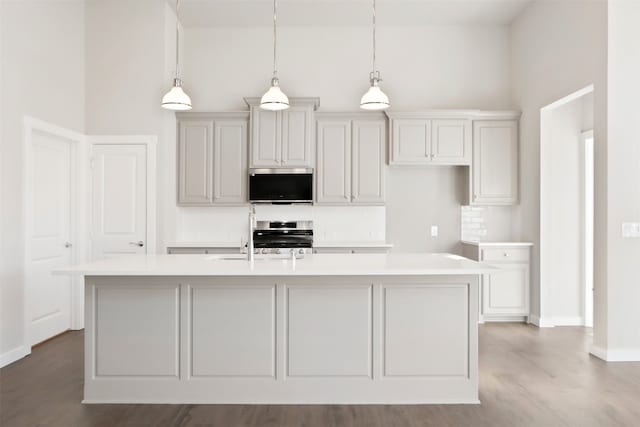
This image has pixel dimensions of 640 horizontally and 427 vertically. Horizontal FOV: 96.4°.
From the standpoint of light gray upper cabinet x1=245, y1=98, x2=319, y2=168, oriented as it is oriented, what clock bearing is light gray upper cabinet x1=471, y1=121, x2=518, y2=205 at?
light gray upper cabinet x1=471, y1=121, x2=518, y2=205 is roughly at 9 o'clock from light gray upper cabinet x1=245, y1=98, x2=319, y2=168.

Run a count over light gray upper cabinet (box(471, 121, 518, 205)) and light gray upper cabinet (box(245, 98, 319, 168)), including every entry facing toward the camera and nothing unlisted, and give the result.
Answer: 2

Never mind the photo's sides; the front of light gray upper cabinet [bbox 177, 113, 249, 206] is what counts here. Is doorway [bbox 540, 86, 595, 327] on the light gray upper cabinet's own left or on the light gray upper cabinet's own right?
on the light gray upper cabinet's own left

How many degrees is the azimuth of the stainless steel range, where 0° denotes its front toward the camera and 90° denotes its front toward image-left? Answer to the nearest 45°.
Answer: approximately 0°

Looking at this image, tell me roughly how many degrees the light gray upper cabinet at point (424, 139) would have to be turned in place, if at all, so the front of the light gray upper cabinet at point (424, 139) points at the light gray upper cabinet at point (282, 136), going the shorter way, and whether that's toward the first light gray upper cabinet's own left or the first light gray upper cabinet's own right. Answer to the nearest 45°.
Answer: approximately 90° to the first light gray upper cabinet's own right

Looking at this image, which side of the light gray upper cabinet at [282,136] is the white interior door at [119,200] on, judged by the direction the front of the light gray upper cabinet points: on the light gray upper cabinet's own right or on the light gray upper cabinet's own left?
on the light gray upper cabinet's own right

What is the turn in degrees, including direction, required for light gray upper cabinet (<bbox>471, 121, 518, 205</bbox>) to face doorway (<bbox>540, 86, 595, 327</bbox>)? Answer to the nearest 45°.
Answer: approximately 90° to its left

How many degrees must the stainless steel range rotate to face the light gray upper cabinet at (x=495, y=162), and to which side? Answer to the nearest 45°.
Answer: approximately 90° to its left

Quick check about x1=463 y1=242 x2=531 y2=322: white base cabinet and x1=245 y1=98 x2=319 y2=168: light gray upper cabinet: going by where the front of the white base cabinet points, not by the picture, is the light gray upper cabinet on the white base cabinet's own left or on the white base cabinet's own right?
on the white base cabinet's own right

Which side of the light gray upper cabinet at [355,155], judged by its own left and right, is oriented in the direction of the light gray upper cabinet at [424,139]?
left

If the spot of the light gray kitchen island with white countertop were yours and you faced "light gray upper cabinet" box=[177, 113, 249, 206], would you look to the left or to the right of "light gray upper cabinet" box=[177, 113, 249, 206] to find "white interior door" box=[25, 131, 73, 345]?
left

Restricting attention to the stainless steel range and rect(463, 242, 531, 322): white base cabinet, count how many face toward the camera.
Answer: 2
